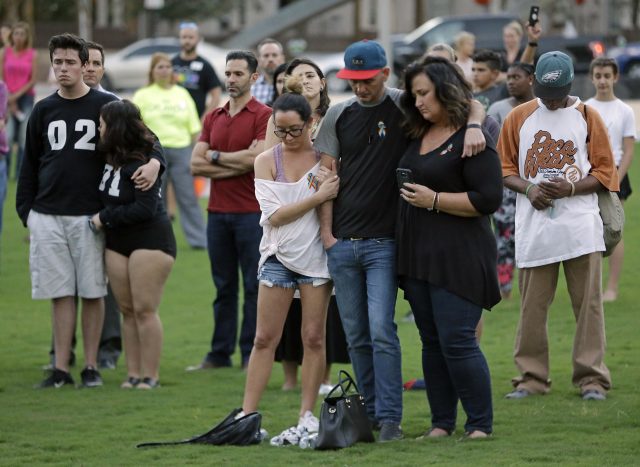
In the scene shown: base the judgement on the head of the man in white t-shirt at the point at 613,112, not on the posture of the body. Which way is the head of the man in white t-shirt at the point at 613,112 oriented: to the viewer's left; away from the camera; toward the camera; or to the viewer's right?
toward the camera

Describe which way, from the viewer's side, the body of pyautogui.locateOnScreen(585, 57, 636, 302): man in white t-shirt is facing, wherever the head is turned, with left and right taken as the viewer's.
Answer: facing the viewer

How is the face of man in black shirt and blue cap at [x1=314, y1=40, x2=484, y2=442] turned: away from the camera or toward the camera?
toward the camera

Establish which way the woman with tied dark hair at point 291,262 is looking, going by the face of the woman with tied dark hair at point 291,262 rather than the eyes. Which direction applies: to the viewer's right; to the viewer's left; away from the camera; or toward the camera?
toward the camera

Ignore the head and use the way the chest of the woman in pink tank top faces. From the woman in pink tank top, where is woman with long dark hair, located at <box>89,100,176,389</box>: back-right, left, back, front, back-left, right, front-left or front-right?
front

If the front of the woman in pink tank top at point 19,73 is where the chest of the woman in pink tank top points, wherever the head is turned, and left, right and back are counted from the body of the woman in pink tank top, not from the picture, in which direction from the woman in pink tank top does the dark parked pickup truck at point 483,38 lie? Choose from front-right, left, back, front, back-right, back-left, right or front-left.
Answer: back-left

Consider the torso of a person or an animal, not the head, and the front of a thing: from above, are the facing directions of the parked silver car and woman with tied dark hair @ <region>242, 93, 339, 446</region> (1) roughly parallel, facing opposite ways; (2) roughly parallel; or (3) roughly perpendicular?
roughly perpendicular

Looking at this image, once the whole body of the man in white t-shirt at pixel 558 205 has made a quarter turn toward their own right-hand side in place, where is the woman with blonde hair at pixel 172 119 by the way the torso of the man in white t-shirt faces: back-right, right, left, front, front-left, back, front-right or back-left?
front-right

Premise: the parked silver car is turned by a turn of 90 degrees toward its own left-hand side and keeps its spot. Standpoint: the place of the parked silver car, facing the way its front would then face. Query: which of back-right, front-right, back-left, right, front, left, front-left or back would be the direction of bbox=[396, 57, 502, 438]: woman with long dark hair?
front

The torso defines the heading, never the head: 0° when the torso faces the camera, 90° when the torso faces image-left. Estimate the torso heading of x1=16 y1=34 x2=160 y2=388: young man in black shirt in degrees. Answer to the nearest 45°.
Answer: approximately 0°

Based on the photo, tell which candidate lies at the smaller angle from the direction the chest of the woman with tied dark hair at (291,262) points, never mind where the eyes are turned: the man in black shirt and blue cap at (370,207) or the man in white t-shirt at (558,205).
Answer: the man in black shirt and blue cap

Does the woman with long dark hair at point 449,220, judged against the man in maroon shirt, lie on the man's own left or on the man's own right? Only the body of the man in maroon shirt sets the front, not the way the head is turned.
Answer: on the man's own left

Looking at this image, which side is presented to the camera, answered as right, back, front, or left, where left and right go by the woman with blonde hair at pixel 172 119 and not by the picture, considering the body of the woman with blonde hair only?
front

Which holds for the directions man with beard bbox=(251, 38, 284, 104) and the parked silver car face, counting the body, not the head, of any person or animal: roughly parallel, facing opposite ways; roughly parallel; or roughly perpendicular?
roughly perpendicular

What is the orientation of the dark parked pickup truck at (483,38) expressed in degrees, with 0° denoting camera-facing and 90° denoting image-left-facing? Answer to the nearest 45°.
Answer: approximately 90°

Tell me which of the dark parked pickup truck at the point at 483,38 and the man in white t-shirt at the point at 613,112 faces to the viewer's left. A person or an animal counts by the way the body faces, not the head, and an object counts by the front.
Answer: the dark parked pickup truck

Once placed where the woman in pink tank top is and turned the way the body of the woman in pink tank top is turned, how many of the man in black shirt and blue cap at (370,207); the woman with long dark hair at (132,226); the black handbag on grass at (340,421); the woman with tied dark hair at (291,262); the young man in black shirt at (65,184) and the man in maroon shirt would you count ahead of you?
6

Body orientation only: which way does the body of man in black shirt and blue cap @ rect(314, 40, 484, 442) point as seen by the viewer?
toward the camera
